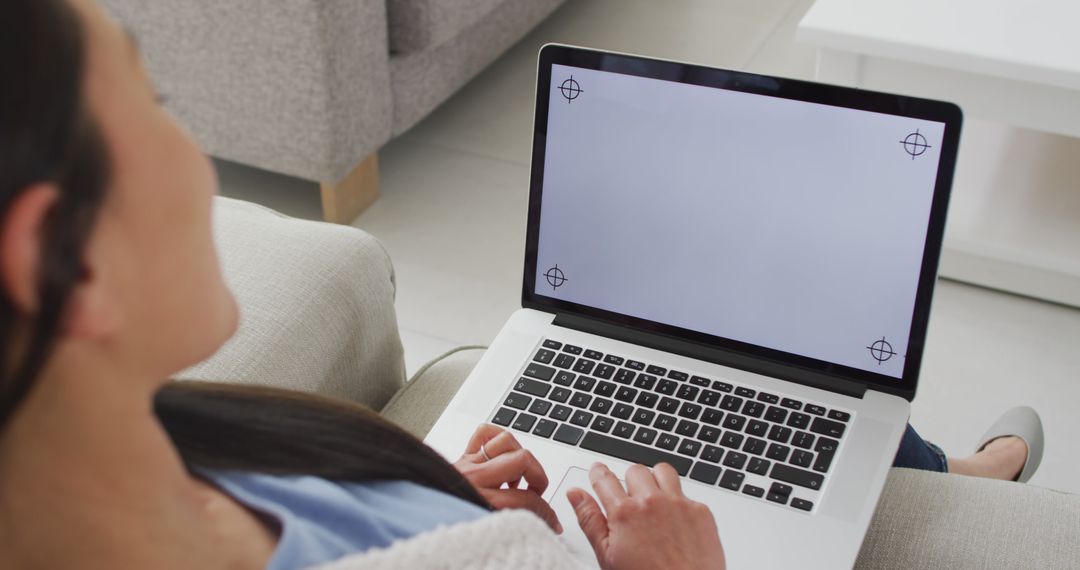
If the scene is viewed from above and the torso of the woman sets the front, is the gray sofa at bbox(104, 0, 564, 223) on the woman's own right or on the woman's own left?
on the woman's own left

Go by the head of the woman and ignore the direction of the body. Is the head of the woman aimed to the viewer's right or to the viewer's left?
to the viewer's right

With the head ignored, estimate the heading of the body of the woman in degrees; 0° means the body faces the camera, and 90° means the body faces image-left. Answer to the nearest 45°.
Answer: approximately 225°

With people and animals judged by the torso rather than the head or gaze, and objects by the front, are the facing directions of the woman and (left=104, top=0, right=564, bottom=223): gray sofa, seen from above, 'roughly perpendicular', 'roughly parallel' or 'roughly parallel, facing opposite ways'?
roughly perpendicular

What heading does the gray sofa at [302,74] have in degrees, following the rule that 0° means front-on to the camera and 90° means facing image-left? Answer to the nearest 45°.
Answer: approximately 315°

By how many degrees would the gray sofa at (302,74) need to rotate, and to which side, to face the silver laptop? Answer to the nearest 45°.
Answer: approximately 45° to its right

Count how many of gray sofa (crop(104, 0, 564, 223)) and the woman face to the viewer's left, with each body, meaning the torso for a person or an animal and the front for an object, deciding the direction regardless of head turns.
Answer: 0

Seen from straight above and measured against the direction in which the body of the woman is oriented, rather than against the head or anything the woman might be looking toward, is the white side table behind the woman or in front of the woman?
in front

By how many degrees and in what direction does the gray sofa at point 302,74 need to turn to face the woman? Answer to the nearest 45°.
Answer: approximately 45° to its right
